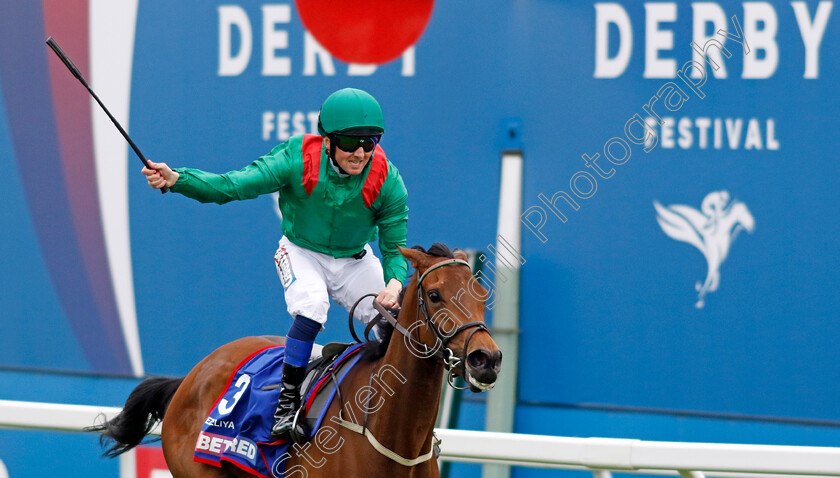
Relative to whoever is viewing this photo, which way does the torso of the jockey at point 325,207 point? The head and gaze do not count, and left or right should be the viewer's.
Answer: facing the viewer and to the right of the viewer
